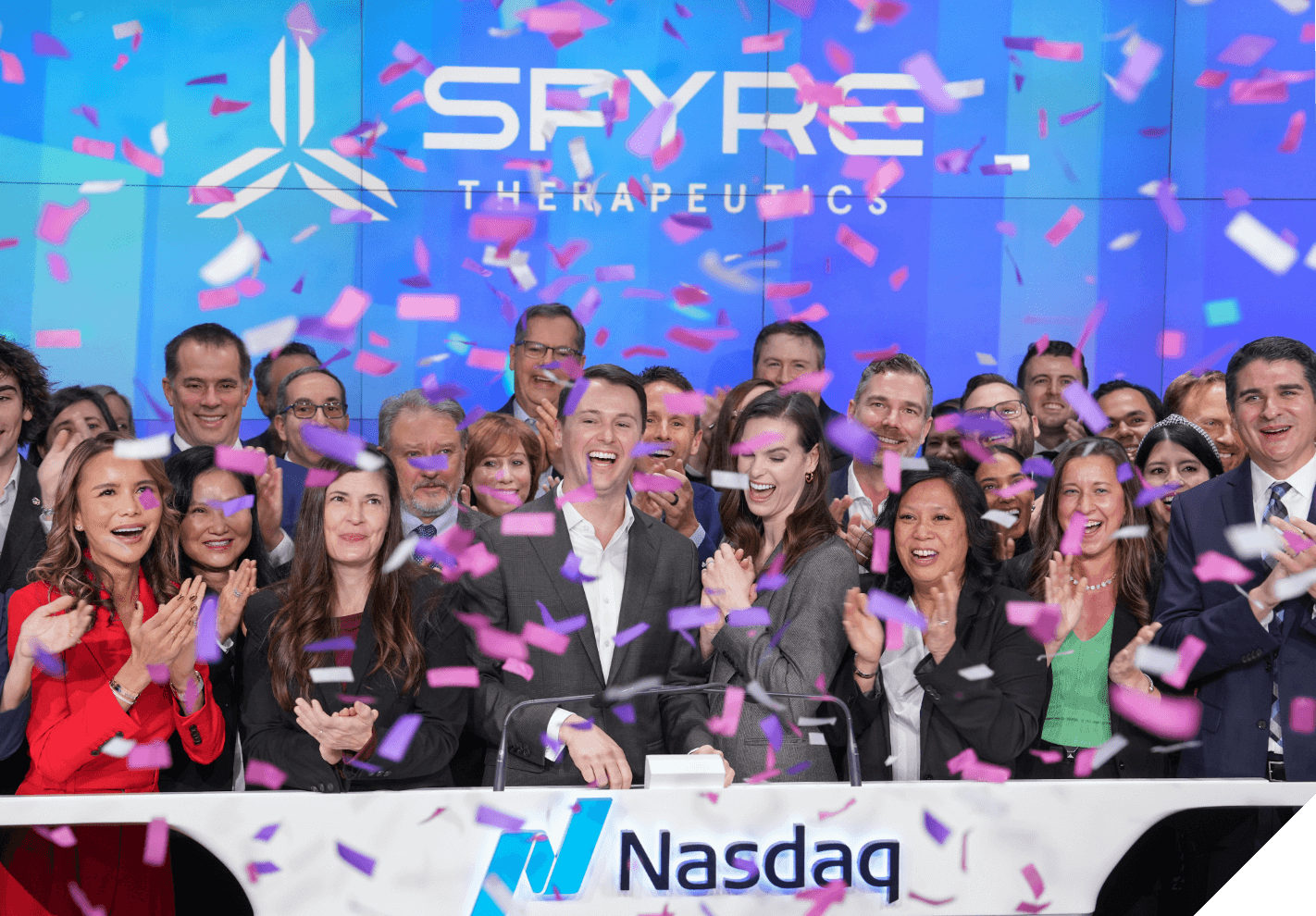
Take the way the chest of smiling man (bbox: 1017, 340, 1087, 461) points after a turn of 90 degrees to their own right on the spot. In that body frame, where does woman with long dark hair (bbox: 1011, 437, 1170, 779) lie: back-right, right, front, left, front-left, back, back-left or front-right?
left

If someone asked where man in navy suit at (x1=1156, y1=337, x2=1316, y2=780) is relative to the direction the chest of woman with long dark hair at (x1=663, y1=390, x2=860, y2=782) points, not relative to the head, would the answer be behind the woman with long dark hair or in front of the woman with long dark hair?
behind

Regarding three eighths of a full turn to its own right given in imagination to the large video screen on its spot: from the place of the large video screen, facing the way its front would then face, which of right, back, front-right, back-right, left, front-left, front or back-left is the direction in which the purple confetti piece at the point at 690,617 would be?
back-left

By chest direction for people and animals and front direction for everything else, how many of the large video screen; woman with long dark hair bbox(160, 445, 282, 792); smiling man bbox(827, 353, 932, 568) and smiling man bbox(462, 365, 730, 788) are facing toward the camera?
4

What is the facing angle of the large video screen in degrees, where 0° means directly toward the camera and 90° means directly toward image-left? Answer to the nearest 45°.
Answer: approximately 0°

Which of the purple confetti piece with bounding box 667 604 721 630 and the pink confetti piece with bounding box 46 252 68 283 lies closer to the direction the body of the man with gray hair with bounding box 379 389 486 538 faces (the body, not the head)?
the purple confetti piece

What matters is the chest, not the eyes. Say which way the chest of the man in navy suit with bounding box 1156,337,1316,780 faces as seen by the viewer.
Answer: toward the camera

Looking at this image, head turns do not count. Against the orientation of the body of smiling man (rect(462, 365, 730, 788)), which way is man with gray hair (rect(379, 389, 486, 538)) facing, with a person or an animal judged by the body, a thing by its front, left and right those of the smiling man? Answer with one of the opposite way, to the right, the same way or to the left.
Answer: the same way

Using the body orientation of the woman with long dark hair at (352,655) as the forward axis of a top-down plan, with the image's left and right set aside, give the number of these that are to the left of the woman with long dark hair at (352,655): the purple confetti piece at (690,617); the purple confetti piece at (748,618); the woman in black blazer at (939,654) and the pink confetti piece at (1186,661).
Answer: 4

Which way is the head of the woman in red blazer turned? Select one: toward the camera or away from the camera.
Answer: toward the camera

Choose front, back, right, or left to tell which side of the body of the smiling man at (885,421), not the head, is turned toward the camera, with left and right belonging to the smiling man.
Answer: front

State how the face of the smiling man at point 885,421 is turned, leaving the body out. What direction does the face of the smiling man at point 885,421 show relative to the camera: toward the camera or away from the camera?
toward the camera

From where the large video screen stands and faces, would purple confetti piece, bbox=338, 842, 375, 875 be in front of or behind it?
in front

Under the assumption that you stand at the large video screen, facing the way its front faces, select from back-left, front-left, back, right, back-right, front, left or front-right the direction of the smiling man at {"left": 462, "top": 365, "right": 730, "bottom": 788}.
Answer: front

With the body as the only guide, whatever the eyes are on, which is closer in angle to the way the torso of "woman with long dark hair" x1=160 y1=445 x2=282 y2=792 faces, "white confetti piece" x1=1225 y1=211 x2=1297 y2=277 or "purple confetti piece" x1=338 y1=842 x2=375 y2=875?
the purple confetti piece

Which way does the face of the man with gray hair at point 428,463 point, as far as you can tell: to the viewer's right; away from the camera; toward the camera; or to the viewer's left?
toward the camera

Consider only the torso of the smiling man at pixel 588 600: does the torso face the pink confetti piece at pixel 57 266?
no

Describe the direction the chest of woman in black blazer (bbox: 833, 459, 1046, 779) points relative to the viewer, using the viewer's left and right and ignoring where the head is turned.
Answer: facing the viewer and to the left of the viewer

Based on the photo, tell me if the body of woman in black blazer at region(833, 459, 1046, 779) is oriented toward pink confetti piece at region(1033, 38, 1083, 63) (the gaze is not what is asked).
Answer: no

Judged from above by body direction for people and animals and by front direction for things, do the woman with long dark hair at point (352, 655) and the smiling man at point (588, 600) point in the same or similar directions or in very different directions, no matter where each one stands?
same or similar directions

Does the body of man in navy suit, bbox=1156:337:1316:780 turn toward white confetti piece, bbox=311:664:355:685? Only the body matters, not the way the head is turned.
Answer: no

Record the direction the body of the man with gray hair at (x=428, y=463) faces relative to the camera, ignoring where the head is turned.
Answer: toward the camera
